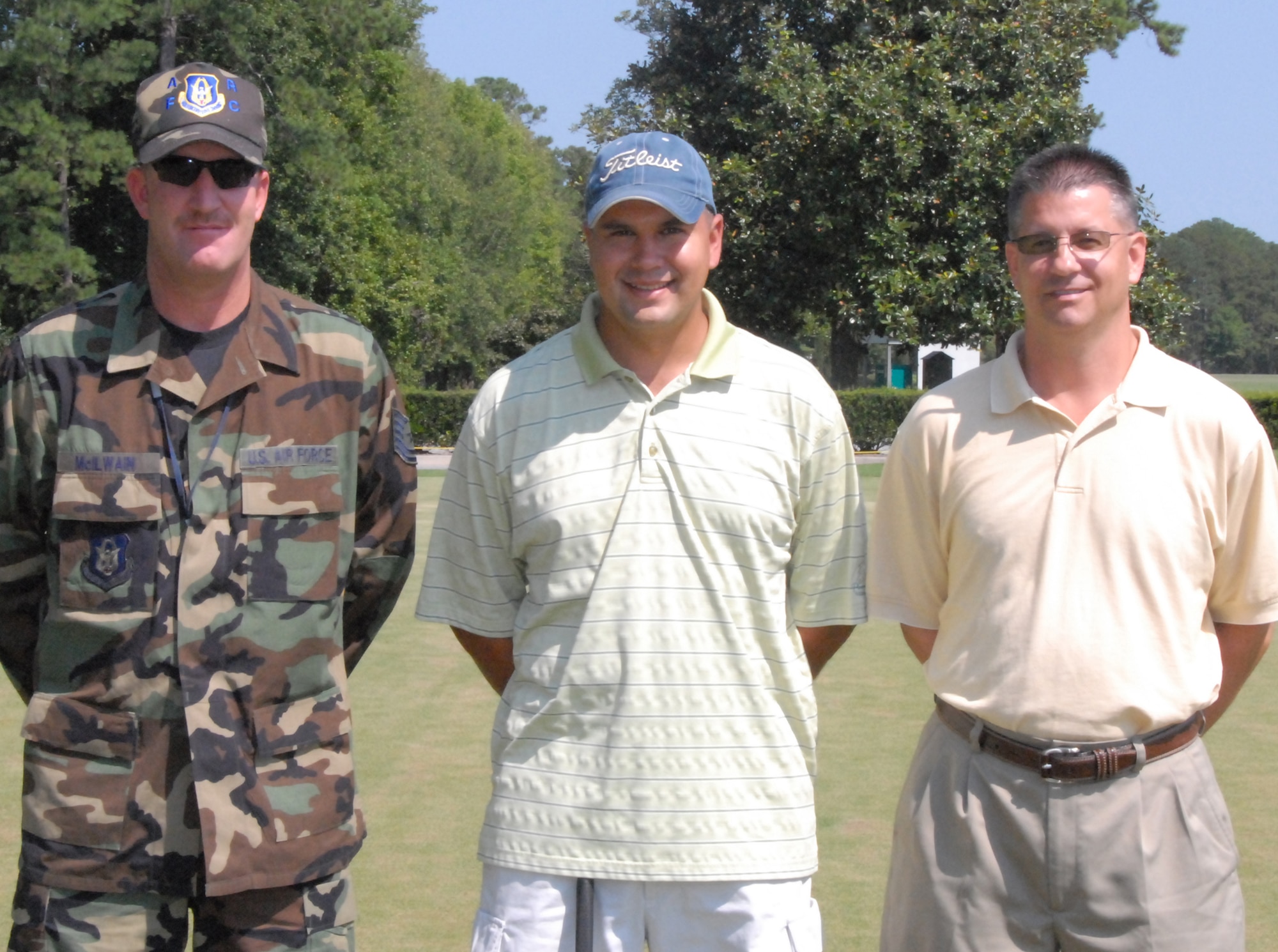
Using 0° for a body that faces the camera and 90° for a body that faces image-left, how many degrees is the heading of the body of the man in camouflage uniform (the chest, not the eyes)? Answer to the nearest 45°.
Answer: approximately 0°

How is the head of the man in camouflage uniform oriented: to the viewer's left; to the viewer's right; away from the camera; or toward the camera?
toward the camera

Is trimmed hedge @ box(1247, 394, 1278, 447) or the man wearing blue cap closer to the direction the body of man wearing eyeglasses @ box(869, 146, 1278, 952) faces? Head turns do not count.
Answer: the man wearing blue cap

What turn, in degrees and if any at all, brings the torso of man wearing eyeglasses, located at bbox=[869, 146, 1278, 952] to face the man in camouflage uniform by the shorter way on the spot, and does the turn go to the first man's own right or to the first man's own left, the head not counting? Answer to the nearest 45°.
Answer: approximately 90° to the first man's own right

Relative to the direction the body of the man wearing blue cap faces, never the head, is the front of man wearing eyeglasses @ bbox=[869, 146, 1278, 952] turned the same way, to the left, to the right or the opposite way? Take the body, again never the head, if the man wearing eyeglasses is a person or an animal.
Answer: the same way

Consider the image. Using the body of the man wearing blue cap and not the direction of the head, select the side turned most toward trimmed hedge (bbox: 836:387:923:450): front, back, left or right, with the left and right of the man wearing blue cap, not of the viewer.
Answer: back

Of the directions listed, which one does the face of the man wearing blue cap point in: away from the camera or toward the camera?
toward the camera

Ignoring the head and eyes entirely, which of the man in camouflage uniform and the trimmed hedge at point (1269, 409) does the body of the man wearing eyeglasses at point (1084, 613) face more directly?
the man in camouflage uniform

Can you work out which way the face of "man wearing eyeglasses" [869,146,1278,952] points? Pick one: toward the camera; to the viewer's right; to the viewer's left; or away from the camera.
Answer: toward the camera

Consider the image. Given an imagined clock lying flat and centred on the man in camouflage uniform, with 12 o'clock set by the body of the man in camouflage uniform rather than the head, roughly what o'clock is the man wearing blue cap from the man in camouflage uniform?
The man wearing blue cap is roughly at 10 o'clock from the man in camouflage uniform.

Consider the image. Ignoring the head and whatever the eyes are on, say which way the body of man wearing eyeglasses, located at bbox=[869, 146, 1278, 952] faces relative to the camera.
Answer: toward the camera

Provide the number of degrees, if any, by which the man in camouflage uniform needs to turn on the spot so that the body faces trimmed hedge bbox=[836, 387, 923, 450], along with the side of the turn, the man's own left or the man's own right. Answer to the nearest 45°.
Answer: approximately 135° to the man's own left

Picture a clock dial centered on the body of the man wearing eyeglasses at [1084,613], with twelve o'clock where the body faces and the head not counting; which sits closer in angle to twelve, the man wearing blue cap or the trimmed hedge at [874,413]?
the man wearing blue cap

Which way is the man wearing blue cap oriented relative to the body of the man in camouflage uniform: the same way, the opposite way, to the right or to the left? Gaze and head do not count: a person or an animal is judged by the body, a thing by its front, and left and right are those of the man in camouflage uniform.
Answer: the same way

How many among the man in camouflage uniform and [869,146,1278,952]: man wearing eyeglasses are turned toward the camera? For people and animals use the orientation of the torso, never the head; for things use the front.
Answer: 2

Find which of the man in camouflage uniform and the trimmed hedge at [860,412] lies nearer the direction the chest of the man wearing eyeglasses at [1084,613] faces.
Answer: the man in camouflage uniform
